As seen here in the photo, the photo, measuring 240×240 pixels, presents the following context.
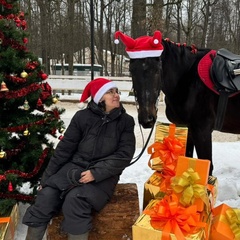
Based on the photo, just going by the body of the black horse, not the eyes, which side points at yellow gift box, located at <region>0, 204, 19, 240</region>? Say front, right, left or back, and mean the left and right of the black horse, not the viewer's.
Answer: front

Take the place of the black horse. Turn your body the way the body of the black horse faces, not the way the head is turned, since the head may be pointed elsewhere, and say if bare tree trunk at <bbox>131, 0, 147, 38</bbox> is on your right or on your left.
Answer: on your right

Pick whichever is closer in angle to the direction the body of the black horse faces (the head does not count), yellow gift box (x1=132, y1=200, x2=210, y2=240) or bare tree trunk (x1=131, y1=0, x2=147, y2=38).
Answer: the yellow gift box

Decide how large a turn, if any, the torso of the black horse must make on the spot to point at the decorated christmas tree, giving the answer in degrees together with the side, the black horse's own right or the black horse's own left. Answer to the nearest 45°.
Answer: approximately 45° to the black horse's own right

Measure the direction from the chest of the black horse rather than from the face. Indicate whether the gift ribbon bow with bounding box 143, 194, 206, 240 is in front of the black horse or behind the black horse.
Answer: in front

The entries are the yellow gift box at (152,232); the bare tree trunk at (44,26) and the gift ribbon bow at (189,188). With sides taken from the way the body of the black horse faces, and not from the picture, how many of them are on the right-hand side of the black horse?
1

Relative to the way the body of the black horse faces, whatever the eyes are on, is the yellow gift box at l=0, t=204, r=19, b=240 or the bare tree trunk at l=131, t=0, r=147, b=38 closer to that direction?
the yellow gift box

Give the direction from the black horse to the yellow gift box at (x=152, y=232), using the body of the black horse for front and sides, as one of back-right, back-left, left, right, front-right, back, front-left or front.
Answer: front-left

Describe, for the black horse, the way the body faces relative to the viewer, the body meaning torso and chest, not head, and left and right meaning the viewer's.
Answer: facing the viewer and to the left of the viewer

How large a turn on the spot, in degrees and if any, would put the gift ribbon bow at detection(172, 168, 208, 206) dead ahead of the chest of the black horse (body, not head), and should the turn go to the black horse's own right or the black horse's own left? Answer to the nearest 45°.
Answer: approximately 45° to the black horse's own left
